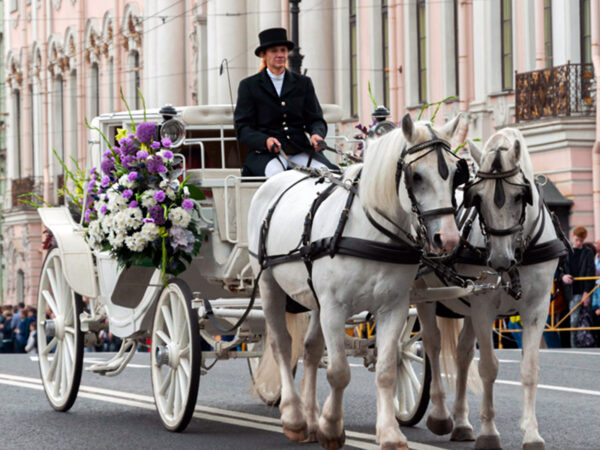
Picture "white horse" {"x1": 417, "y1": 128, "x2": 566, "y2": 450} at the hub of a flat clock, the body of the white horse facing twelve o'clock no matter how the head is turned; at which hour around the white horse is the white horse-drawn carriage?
The white horse-drawn carriage is roughly at 6 o'clock from the white horse.

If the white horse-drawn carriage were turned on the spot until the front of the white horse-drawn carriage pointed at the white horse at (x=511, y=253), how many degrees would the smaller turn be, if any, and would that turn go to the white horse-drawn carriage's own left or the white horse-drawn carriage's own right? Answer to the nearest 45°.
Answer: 0° — it already faces it

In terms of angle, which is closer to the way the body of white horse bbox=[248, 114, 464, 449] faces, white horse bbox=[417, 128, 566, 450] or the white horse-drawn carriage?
the white horse

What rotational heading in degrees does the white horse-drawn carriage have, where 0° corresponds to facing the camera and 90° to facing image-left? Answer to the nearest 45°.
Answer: approximately 315°

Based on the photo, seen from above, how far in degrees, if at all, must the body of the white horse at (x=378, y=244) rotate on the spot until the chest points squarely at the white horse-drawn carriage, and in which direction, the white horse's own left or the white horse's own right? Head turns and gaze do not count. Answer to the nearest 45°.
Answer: approximately 180°

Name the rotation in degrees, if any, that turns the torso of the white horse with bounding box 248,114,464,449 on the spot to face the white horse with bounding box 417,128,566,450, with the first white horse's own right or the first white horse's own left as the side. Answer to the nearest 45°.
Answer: approximately 90° to the first white horse's own left

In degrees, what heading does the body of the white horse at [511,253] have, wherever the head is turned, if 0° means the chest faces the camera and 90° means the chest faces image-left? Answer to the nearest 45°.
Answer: approximately 315°
